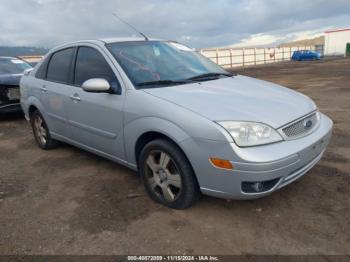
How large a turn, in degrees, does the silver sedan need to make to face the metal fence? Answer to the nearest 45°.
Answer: approximately 135° to its left

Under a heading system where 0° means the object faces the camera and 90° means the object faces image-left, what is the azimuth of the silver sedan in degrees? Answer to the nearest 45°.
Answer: approximately 315°
